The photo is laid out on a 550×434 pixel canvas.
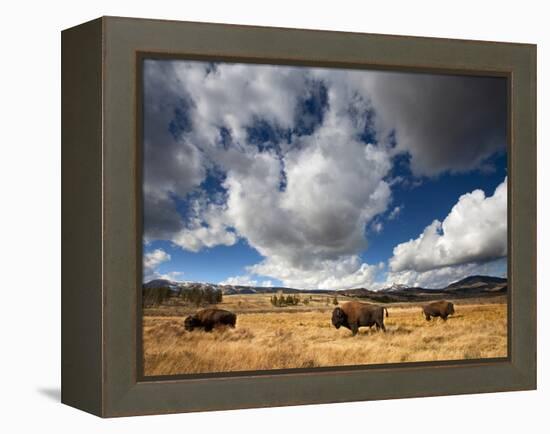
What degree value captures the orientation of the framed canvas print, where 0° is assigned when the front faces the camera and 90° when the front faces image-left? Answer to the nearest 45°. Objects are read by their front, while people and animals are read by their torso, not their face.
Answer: approximately 315°
